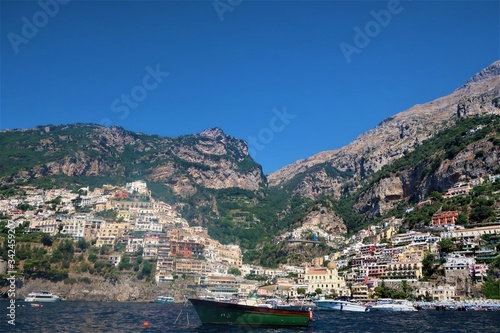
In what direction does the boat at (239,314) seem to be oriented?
to the viewer's left
